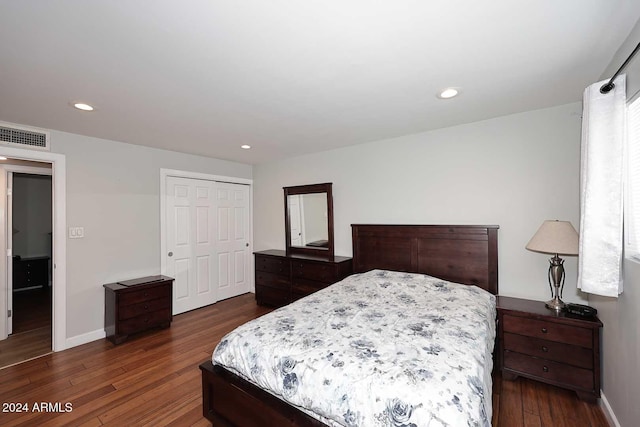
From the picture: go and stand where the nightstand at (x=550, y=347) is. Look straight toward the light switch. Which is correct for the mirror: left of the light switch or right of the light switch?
right

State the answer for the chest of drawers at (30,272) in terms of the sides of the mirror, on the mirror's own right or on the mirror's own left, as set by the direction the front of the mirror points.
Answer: on the mirror's own right

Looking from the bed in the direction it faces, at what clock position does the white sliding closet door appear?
The white sliding closet door is roughly at 3 o'clock from the bed.

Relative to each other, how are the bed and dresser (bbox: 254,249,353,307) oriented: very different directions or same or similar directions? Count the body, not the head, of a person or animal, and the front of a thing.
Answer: same or similar directions

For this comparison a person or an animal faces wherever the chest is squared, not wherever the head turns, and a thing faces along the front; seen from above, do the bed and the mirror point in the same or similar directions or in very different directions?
same or similar directions

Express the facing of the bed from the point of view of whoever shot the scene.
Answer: facing the viewer and to the left of the viewer

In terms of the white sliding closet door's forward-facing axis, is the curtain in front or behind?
in front

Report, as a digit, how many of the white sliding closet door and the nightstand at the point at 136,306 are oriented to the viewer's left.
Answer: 0

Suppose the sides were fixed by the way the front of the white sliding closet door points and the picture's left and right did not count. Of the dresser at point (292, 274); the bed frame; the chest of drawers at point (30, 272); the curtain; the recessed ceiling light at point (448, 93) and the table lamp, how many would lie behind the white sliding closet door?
1

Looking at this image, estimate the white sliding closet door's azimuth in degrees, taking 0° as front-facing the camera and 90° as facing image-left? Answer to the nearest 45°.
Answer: approximately 315°

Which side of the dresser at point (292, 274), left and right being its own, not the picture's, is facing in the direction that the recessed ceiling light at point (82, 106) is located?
front

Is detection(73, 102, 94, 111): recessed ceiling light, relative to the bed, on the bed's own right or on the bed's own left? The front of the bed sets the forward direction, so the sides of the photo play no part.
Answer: on the bed's own right

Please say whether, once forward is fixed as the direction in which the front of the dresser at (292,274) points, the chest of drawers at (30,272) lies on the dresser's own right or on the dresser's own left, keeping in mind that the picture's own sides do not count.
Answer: on the dresser's own right

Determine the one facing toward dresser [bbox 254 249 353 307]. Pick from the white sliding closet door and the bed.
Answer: the white sliding closet door

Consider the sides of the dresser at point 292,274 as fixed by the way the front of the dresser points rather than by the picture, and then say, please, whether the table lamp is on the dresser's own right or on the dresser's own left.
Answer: on the dresser's own left

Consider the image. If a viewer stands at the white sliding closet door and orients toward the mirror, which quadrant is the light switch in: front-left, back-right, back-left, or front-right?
back-right

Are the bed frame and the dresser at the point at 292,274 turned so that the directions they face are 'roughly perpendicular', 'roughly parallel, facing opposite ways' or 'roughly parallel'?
roughly parallel

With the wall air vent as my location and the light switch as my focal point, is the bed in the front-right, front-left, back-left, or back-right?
front-right

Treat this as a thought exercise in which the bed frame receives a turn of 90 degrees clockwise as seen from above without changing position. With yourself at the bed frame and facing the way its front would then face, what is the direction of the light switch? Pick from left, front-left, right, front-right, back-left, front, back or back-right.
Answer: front-left

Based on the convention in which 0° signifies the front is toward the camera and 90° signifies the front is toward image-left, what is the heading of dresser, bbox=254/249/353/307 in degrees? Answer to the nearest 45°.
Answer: approximately 45°
